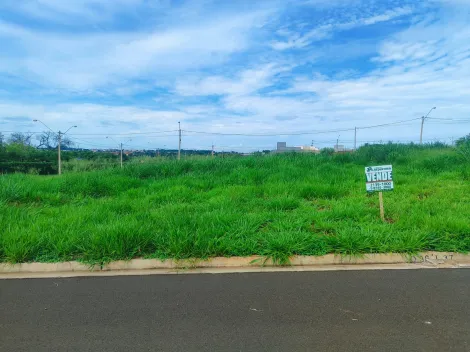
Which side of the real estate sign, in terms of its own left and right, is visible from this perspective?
front
